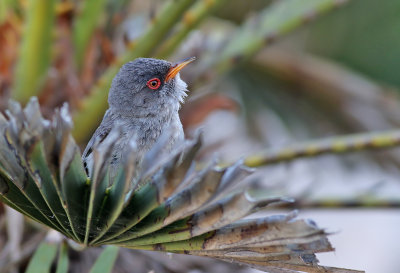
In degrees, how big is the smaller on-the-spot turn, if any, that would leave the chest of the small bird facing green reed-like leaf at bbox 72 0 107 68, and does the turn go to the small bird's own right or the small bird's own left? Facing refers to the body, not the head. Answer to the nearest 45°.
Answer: approximately 135° to the small bird's own left

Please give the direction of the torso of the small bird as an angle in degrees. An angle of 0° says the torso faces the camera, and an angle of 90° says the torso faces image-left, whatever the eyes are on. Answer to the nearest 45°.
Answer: approximately 270°

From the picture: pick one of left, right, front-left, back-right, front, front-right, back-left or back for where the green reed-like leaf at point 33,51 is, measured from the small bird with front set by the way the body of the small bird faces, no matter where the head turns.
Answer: back-left
